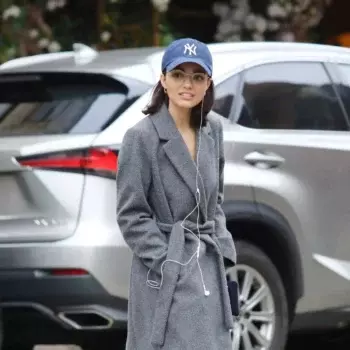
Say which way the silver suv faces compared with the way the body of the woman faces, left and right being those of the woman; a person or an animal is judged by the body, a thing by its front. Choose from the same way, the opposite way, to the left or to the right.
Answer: to the left

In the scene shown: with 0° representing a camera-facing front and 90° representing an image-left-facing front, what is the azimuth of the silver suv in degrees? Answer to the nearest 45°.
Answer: approximately 225°
